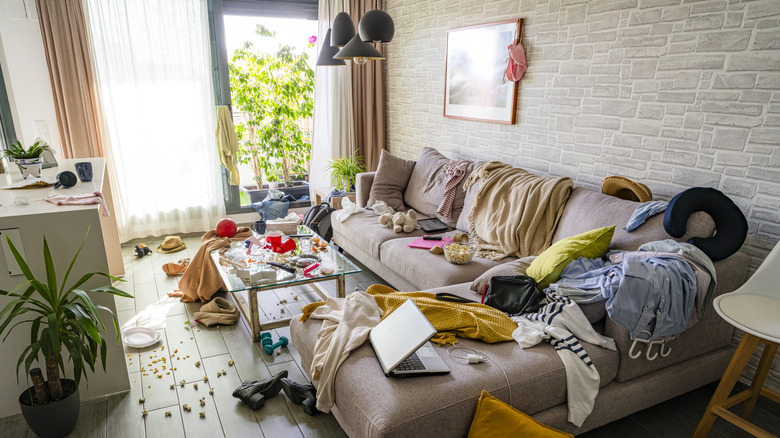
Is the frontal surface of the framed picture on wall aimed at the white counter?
yes

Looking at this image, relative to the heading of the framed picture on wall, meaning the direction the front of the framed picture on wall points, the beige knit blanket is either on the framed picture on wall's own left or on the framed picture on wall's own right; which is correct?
on the framed picture on wall's own left

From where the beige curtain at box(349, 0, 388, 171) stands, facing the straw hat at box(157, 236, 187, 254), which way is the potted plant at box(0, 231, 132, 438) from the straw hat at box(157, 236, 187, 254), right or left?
left

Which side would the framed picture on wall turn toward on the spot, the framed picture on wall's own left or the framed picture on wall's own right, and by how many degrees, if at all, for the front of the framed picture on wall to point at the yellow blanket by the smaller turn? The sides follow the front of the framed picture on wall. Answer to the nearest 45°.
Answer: approximately 45° to the framed picture on wall's own left

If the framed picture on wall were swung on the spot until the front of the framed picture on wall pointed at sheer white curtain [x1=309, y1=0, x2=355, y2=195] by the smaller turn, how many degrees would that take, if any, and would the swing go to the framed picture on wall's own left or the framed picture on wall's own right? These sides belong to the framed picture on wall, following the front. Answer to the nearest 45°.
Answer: approximately 90° to the framed picture on wall's own right

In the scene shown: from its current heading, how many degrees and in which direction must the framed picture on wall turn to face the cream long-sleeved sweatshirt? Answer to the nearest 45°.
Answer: approximately 45° to its left

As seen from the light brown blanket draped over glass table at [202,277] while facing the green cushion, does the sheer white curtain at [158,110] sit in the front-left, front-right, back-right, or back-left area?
back-left

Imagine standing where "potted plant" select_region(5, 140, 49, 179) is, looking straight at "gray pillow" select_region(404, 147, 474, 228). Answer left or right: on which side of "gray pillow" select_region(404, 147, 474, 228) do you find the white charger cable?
right

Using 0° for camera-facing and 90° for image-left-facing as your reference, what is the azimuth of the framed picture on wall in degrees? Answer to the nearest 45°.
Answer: approximately 45°
